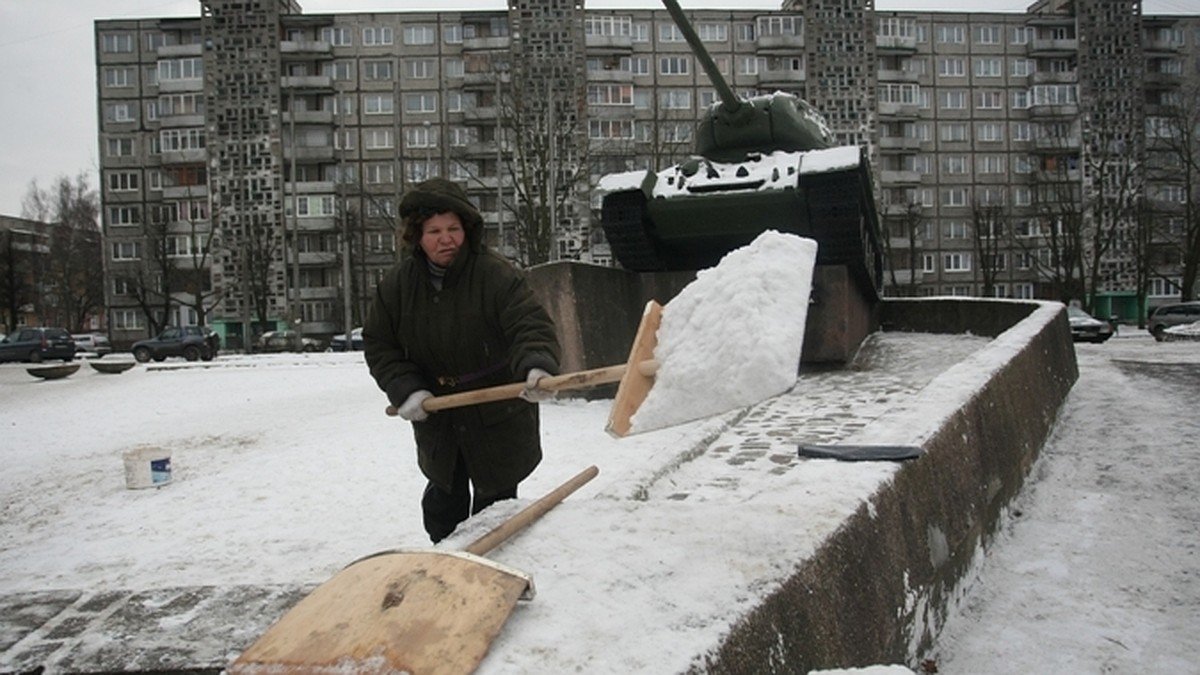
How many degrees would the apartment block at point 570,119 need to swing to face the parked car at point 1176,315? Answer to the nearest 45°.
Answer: approximately 45° to its left

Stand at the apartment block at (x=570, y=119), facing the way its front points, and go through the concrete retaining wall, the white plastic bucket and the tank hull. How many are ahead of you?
3

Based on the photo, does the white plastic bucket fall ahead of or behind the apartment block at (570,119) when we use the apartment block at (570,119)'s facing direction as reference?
ahead

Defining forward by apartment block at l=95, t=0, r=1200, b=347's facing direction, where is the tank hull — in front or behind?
in front

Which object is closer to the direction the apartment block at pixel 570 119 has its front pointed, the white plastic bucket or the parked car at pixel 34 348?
the white plastic bucket

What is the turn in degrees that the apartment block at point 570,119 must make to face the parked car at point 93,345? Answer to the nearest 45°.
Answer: approximately 90° to its right

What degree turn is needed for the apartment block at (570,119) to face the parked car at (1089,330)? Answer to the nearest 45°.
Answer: approximately 45° to its left

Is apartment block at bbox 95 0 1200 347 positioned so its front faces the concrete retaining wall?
yes

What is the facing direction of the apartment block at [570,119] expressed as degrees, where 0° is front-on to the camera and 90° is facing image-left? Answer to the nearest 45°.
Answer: approximately 0°
